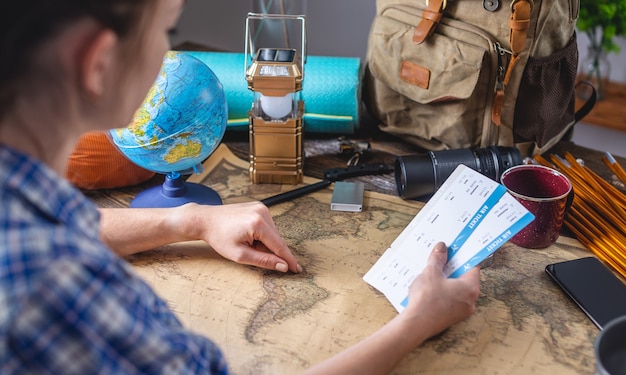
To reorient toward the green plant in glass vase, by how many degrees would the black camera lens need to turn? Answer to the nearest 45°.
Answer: approximately 90° to its right

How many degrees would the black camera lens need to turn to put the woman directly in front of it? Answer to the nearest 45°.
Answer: approximately 90° to its left

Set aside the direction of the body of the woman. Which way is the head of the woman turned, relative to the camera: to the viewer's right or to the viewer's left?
to the viewer's right

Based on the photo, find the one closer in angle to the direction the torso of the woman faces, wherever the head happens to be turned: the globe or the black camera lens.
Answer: the black camera lens

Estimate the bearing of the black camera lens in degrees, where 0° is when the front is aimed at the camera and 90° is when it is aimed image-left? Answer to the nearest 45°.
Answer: approximately 90°

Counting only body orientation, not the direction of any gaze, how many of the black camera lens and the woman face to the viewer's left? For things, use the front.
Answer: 1

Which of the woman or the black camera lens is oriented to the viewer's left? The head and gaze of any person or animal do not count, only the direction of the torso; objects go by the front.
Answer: the black camera lens

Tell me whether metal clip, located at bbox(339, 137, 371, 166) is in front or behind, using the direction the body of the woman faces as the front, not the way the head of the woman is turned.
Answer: in front
